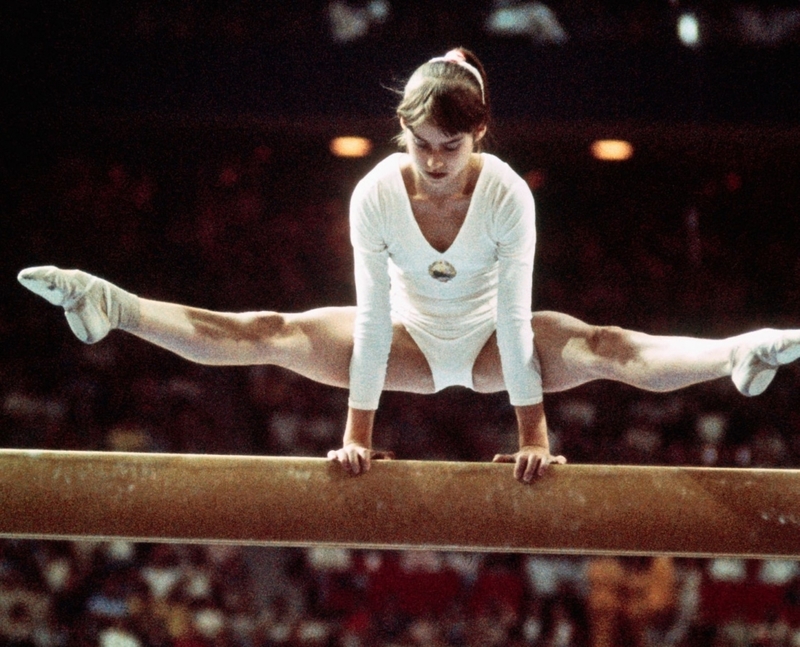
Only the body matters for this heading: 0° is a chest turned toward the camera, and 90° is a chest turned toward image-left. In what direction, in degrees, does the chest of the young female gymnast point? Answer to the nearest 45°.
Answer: approximately 0°
